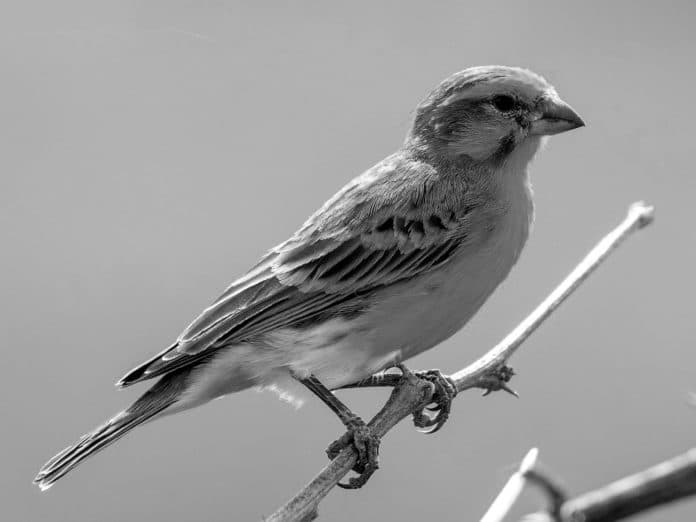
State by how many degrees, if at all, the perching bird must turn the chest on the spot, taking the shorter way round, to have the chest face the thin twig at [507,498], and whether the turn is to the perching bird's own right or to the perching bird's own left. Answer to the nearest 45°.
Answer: approximately 90° to the perching bird's own right

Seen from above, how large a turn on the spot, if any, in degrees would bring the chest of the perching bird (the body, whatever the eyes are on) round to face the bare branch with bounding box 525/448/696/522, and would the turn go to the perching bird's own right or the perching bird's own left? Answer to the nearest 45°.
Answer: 0° — it already faces it

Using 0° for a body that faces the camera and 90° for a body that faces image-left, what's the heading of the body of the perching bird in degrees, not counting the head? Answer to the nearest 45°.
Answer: approximately 270°
